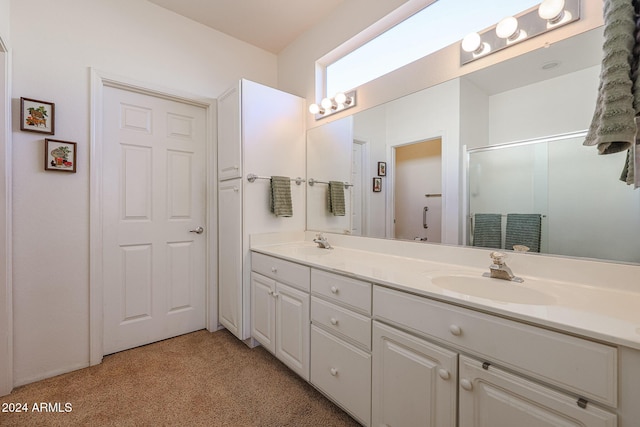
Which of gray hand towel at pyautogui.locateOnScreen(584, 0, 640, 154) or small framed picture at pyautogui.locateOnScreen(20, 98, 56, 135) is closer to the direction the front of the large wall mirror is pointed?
the small framed picture

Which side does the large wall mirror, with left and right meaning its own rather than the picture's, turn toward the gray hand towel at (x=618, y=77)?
left

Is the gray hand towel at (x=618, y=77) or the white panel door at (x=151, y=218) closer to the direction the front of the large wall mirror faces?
the white panel door

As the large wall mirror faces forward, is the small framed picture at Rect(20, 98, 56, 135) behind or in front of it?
in front

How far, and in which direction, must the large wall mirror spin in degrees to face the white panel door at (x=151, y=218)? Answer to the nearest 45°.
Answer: approximately 45° to its right

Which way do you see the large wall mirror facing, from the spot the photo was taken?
facing the viewer and to the left of the viewer

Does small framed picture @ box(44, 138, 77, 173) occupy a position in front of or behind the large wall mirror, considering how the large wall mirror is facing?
in front

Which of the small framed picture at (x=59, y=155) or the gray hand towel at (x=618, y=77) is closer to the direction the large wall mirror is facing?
the small framed picture
